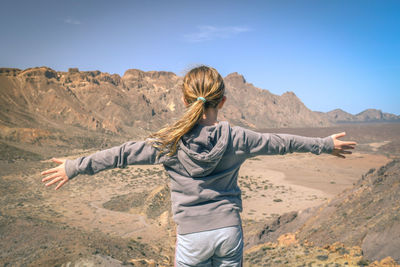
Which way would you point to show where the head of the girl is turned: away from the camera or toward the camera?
away from the camera

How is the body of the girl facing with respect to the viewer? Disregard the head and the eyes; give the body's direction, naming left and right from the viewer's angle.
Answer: facing away from the viewer
